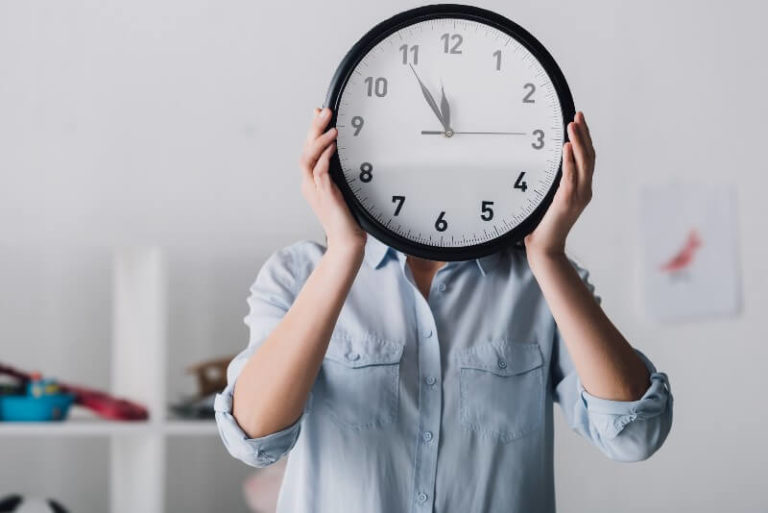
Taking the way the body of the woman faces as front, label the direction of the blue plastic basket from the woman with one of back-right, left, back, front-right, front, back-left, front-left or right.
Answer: back-right

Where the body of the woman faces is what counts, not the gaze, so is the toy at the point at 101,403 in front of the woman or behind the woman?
behind

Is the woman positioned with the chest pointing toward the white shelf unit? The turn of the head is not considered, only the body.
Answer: no

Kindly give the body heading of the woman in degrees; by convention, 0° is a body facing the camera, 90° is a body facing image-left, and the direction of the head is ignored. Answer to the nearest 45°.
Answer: approximately 0°

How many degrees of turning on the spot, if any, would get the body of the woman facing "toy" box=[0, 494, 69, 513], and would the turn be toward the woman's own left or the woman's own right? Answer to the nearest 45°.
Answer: approximately 135° to the woman's own right
